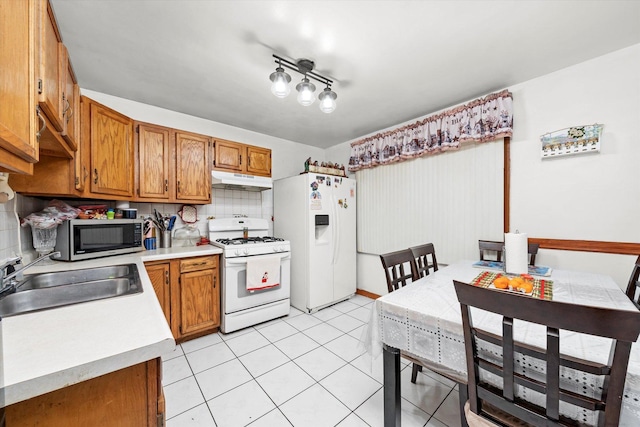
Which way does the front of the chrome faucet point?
to the viewer's right

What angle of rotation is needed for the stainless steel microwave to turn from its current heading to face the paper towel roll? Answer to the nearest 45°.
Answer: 0° — it already faces it

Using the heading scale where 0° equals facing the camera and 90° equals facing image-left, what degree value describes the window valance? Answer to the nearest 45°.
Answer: approximately 45°

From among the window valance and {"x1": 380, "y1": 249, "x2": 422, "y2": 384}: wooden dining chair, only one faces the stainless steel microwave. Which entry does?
the window valance

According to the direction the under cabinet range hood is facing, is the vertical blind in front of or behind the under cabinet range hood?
in front

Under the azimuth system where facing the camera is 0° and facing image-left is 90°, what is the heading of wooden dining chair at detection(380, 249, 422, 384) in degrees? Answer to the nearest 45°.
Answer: approximately 315°

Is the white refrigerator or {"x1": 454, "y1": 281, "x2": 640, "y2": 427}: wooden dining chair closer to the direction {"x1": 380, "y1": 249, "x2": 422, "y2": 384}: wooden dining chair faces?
the wooden dining chair

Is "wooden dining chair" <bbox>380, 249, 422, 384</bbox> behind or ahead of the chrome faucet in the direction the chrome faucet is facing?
ahead

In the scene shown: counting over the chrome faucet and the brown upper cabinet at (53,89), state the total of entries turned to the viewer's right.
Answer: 2

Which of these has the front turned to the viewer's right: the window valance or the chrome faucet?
the chrome faucet

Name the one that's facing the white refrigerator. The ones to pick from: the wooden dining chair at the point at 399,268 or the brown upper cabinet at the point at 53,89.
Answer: the brown upper cabinet

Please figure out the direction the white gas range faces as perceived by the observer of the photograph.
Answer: facing the viewer and to the right of the viewer

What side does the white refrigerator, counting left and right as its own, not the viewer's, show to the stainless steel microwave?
right

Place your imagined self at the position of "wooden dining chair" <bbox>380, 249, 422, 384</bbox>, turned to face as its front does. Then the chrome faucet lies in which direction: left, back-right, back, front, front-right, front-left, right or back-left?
right
